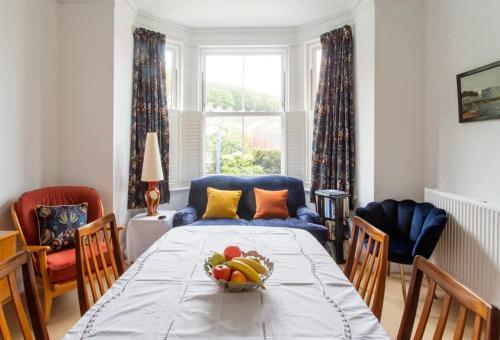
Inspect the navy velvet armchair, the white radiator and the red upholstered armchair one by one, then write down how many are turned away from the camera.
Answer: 0

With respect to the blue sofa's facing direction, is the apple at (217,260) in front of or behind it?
in front

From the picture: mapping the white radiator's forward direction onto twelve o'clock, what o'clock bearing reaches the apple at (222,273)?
The apple is roughly at 11 o'clock from the white radiator.

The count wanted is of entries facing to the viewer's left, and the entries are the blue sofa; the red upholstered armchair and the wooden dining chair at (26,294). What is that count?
0

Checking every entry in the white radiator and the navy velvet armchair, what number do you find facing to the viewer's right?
0

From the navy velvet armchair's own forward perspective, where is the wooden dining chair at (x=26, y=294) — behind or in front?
in front

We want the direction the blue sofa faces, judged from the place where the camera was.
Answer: facing the viewer

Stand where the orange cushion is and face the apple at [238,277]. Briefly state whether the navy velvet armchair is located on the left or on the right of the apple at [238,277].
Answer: left

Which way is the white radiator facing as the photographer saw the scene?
facing the viewer and to the left of the viewer

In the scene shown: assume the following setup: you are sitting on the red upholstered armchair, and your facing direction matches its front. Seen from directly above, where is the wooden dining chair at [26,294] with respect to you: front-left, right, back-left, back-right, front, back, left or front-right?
front-right

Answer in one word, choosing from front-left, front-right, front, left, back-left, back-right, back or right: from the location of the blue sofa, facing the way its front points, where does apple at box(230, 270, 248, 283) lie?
front

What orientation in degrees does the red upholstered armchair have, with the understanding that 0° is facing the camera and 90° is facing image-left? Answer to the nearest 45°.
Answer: approximately 315°
